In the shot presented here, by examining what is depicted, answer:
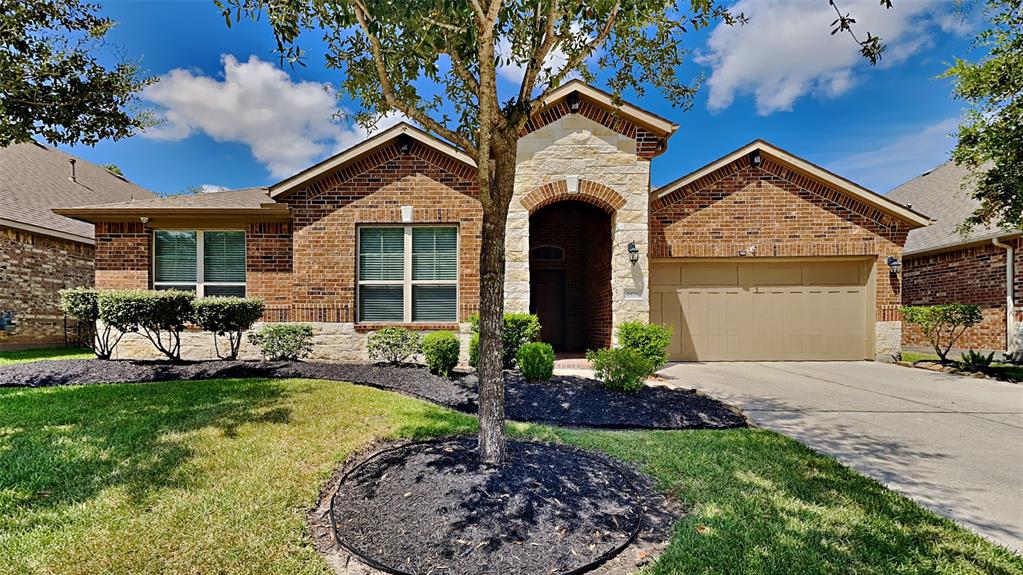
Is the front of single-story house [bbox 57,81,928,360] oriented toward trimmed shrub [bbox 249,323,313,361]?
no

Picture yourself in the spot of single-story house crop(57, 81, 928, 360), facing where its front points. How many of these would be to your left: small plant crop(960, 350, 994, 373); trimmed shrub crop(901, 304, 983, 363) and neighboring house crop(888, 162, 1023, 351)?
3

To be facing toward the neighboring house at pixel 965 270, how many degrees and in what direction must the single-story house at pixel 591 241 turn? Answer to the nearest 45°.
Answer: approximately 90° to its left

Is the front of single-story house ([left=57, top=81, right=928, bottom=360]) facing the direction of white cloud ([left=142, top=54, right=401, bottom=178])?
no

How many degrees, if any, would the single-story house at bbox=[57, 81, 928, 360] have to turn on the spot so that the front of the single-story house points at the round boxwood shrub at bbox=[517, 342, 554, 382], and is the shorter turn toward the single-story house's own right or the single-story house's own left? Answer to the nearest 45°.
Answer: approximately 45° to the single-story house's own right

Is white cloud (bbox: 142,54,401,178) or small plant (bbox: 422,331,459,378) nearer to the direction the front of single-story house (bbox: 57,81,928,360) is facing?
the small plant

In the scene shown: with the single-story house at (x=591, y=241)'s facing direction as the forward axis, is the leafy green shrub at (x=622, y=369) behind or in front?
in front

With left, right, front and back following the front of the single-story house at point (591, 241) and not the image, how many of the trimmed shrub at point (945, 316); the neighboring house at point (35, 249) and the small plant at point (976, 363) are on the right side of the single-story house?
1

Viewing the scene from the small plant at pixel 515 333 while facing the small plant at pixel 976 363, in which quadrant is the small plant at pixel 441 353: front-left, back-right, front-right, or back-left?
back-right

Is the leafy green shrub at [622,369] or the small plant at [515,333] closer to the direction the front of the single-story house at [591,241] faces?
the leafy green shrub

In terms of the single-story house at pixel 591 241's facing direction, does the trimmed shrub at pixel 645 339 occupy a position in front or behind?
in front

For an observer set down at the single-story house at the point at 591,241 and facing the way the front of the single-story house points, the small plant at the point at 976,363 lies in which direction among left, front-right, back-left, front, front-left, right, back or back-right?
left

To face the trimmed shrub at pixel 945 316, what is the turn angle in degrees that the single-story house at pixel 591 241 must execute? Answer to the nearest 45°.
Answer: approximately 90° to its left

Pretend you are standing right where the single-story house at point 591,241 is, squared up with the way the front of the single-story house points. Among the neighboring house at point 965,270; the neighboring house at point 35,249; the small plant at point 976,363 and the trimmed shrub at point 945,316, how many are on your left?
3

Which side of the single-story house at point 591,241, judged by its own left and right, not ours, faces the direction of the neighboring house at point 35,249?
right

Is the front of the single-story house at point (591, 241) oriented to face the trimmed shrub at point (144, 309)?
no

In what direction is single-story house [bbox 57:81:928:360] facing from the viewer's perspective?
toward the camera
